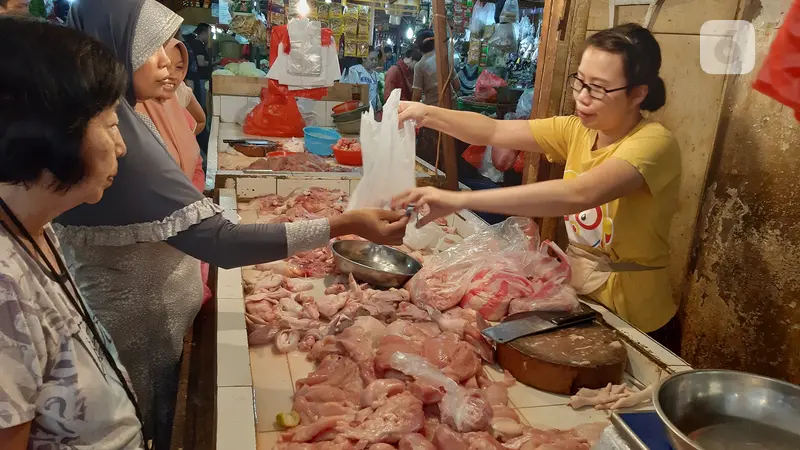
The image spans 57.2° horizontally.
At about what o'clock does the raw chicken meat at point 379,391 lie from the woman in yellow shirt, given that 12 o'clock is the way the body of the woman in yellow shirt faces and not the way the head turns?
The raw chicken meat is roughly at 12 o'clock from the woman in yellow shirt.

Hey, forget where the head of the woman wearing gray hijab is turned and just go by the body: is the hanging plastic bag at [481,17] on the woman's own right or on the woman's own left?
on the woman's own left

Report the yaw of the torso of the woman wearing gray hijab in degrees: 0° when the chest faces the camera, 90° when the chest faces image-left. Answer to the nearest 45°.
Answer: approximately 270°

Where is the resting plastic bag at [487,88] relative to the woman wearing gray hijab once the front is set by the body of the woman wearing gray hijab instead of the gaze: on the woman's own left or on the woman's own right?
on the woman's own left

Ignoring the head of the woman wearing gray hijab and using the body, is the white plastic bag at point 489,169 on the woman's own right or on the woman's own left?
on the woman's own left

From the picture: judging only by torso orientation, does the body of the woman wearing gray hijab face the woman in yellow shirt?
yes

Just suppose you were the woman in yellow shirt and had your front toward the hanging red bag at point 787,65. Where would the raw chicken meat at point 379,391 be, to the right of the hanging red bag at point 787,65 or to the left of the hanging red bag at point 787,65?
right

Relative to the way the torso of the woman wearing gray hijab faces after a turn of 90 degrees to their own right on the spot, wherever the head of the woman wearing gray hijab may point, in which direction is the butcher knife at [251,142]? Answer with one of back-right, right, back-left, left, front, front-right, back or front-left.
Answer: back

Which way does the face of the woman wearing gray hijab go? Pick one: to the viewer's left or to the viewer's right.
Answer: to the viewer's right

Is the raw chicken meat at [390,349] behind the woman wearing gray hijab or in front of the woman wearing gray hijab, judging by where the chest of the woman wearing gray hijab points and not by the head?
in front

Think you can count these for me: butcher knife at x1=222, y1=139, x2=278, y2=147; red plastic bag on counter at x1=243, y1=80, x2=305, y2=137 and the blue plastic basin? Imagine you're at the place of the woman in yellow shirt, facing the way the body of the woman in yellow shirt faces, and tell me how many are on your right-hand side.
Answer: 3

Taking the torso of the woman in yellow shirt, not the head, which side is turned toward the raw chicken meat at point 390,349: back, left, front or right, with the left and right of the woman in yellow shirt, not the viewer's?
front

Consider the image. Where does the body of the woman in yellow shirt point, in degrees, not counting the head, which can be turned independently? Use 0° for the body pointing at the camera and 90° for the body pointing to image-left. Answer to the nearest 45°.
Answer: approximately 45°

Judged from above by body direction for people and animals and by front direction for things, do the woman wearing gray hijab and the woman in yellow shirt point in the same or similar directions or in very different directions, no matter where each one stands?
very different directions

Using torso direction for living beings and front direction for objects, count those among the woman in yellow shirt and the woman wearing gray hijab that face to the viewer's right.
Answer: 1
